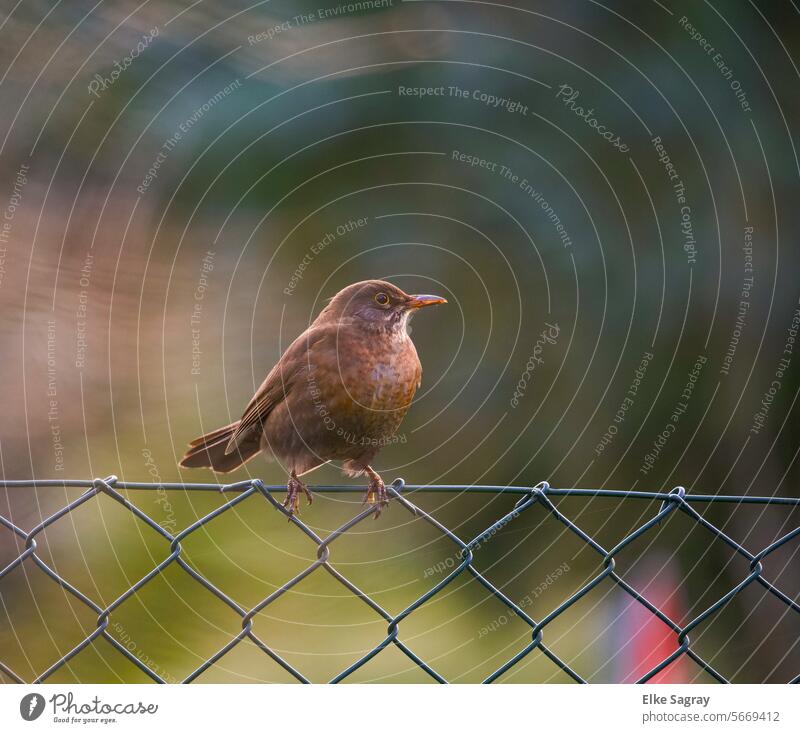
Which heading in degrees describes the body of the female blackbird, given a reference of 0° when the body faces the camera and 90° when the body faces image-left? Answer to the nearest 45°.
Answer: approximately 315°
